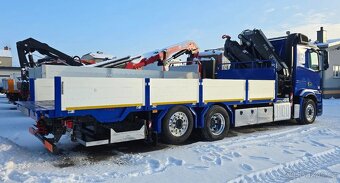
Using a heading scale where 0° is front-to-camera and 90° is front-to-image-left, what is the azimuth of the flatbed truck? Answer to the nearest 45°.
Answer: approximately 225°

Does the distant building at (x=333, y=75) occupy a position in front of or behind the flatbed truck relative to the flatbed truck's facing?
in front
